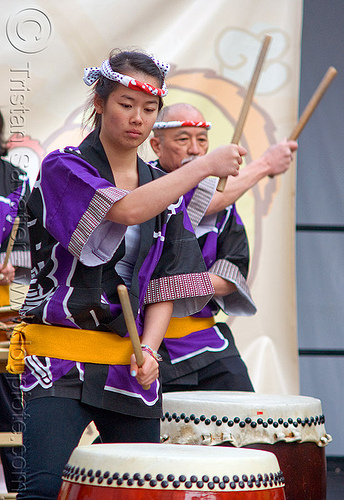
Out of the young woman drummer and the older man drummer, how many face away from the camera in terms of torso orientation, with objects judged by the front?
0

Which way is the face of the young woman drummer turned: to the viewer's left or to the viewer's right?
to the viewer's right

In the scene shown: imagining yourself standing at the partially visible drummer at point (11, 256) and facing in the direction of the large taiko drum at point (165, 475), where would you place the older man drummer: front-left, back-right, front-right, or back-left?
front-left

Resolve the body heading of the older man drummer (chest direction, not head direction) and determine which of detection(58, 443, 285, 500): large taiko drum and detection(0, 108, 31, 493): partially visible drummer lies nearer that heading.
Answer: the large taiko drum

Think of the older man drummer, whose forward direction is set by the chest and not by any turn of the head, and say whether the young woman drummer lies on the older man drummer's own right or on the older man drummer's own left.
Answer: on the older man drummer's own right

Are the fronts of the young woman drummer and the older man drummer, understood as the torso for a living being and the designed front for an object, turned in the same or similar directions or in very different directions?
same or similar directions

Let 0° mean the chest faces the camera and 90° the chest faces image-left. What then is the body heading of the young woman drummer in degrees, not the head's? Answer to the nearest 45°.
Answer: approximately 315°
